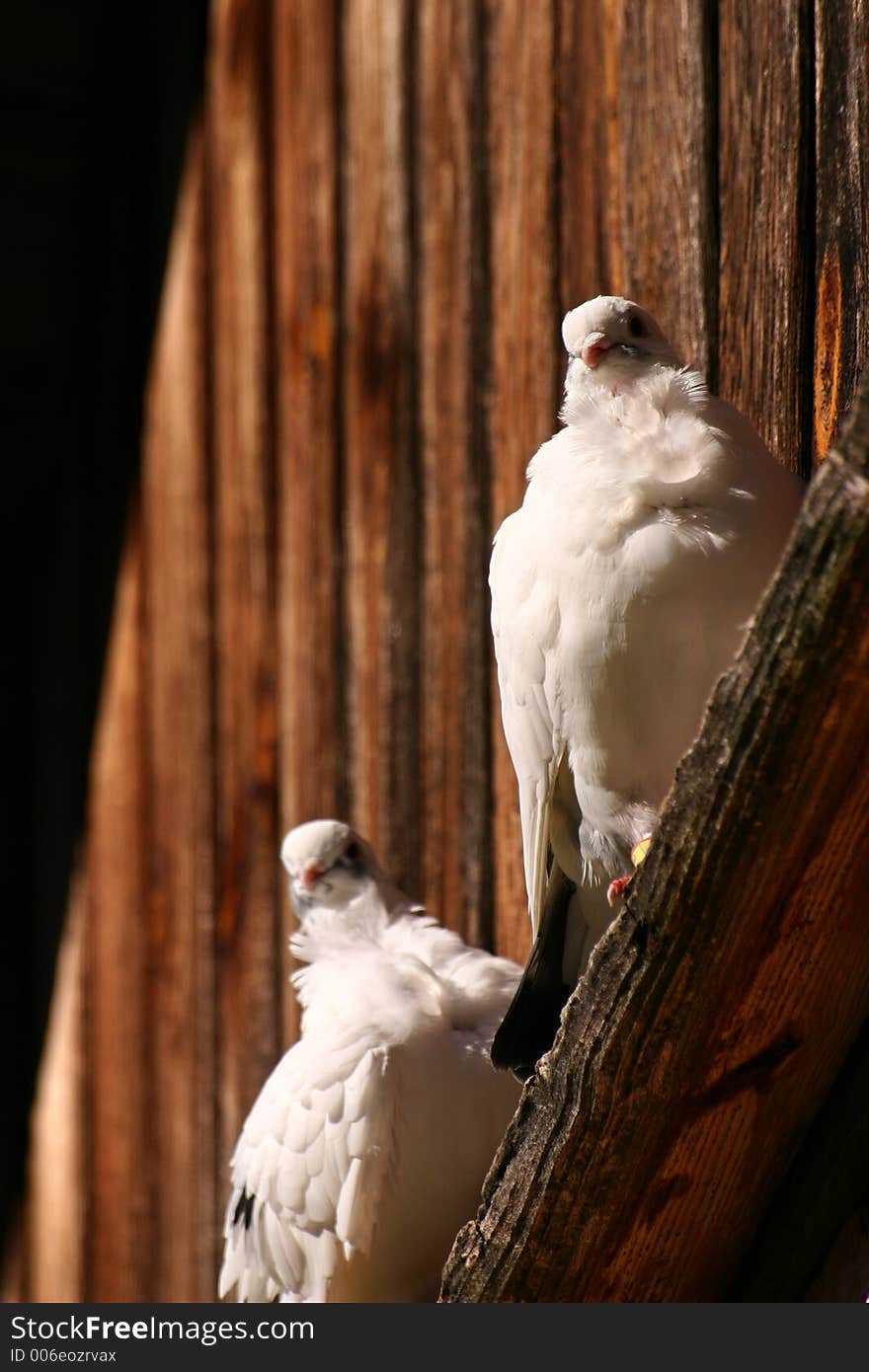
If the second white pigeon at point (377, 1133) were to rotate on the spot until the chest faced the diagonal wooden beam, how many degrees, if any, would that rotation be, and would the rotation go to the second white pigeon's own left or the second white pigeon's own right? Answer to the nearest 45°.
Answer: approximately 45° to the second white pigeon's own left
